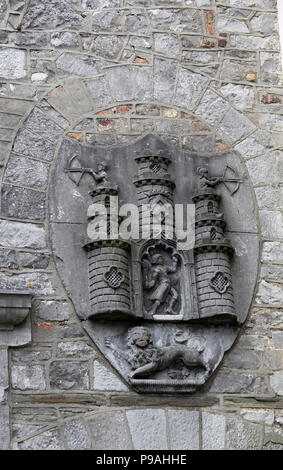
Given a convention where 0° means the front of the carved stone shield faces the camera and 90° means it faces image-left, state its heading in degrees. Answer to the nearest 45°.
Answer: approximately 0°
